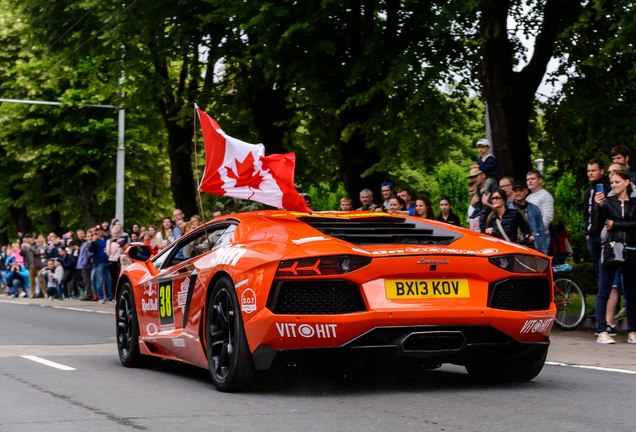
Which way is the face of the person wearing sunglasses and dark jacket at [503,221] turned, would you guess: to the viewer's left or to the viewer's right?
to the viewer's left

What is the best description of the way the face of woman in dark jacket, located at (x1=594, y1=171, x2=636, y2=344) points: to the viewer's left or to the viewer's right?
to the viewer's left

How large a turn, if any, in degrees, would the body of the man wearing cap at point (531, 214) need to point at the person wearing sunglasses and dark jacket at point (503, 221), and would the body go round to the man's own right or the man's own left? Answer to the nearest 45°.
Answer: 0° — they already face them

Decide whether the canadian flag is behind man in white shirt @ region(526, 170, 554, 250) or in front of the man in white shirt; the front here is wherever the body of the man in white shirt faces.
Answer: in front

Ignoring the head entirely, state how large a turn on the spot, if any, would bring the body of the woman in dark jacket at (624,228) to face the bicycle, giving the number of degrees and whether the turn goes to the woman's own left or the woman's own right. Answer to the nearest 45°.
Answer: approximately 135° to the woman's own right

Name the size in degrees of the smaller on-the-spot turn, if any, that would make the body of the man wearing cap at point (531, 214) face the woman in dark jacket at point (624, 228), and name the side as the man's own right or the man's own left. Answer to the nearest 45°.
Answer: approximately 90° to the man's own left

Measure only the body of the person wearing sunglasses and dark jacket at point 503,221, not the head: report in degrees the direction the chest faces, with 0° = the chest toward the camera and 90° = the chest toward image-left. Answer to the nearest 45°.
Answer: approximately 45°

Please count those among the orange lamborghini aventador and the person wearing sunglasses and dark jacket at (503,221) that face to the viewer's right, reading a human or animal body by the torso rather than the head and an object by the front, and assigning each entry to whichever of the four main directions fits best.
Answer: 0

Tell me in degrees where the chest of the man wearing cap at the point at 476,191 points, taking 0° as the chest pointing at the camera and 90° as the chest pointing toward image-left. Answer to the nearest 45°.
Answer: approximately 45°
